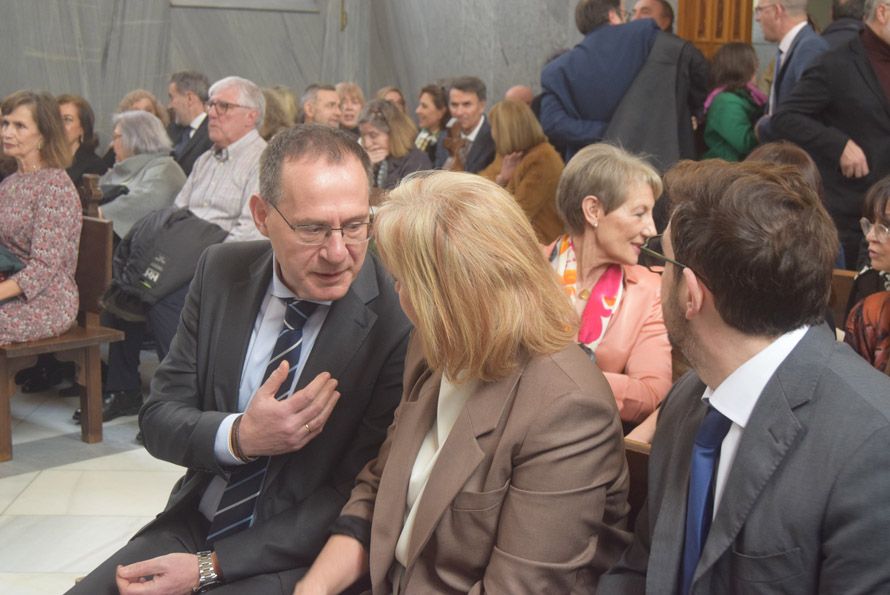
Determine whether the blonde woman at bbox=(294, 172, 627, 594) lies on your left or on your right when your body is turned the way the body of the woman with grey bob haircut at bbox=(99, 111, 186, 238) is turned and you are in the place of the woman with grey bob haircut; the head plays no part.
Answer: on your left

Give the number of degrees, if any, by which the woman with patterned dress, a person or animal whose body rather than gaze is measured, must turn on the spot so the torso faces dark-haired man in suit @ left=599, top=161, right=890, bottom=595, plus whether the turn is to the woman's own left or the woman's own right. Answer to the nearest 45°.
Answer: approximately 45° to the woman's own left

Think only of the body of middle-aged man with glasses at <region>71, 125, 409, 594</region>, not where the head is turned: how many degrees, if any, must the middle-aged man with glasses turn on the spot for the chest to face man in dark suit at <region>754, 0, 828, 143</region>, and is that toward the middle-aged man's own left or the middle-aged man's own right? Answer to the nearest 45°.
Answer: approximately 180°

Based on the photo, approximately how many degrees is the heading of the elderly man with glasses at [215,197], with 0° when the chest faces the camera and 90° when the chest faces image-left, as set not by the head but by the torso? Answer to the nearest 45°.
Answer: approximately 45°
